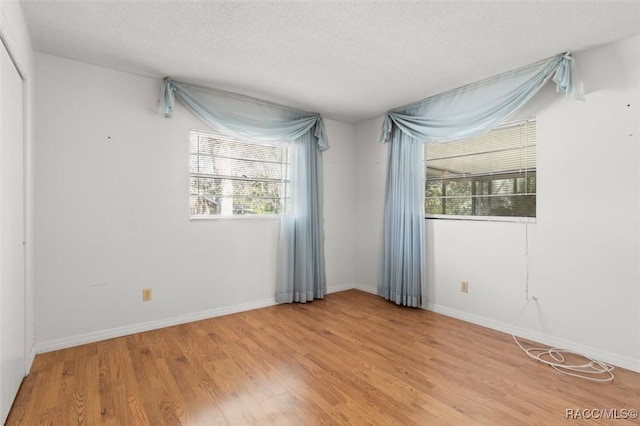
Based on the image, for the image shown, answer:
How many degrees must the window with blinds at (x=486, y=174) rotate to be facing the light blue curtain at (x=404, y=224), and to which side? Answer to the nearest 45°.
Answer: approximately 45° to its right

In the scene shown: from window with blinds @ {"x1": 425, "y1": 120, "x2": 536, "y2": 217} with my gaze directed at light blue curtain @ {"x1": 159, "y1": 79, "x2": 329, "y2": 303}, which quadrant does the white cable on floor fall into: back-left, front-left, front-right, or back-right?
back-left

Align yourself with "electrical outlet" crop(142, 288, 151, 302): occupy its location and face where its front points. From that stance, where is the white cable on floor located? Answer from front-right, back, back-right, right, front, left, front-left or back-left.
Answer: front-left

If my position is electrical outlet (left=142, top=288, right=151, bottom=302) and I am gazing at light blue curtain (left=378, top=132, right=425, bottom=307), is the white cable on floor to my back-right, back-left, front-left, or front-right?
front-right

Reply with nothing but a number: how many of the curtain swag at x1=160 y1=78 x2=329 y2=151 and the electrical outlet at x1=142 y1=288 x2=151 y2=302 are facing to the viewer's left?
0

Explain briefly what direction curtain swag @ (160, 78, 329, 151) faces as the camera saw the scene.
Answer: facing the viewer and to the right of the viewer

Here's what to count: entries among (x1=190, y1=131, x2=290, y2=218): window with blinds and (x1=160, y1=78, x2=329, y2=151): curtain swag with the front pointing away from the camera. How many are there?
0

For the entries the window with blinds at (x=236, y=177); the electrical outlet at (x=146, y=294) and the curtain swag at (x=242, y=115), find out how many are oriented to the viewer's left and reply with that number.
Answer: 0

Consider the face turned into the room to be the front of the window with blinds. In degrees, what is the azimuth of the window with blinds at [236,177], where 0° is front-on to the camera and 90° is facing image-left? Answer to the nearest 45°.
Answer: approximately 315°

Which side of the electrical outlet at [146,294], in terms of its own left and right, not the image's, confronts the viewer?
front

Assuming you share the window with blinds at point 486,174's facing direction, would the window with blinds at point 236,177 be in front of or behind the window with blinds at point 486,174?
in front

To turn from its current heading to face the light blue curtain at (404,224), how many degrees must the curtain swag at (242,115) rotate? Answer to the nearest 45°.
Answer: approximately 45° to its left

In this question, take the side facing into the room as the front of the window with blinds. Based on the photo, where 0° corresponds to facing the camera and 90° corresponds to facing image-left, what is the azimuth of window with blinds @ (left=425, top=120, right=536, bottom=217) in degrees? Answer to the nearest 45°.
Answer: approximately 45°
